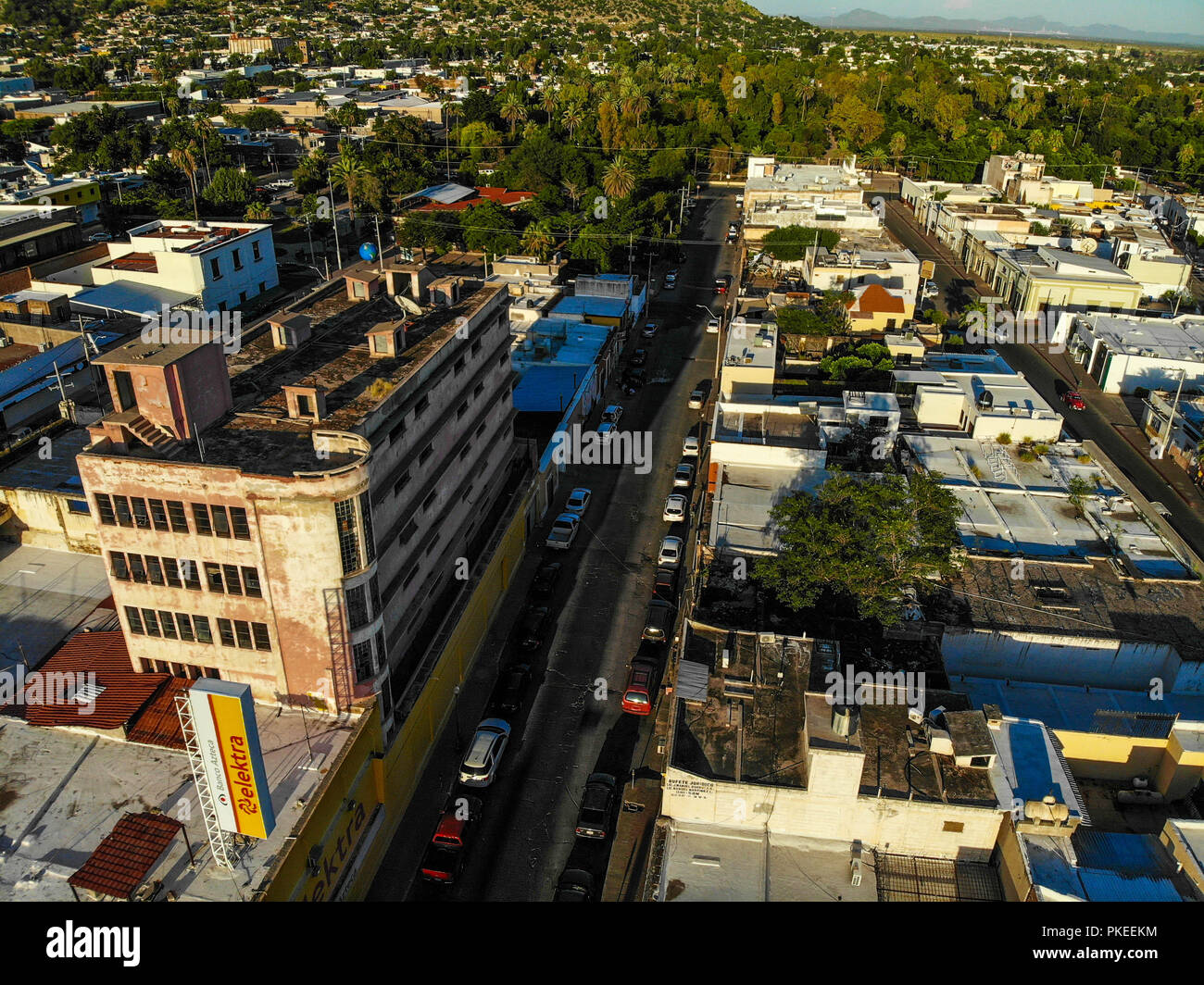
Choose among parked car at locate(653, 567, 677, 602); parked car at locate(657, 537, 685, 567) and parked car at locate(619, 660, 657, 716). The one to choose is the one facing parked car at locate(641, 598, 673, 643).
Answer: parked car at locate(619, 660, 657, 716)

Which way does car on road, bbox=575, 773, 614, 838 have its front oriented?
away from the camera

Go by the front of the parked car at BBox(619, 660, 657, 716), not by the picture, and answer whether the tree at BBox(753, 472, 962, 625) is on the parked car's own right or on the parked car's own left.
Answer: on the parked car's own right

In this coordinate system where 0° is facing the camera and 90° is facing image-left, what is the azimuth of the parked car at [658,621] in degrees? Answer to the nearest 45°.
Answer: approximately 180°

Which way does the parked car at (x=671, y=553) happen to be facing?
away from the camera

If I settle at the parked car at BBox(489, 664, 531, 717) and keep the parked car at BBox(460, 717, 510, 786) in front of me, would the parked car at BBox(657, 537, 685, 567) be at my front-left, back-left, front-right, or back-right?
back-left

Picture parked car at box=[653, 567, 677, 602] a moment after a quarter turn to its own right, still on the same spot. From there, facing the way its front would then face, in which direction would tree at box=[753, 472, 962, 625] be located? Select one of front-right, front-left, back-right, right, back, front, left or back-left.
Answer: front-right

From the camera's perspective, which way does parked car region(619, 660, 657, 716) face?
away from the camera

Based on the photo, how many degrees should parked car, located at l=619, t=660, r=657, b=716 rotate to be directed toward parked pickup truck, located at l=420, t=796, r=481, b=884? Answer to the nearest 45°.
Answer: approximately 135° to its left

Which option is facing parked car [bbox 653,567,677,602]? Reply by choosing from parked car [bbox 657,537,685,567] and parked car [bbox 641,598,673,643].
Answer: parked car [bbox 641,598,673,643]

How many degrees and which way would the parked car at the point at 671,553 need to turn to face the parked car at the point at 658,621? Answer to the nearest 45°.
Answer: approximately 180°

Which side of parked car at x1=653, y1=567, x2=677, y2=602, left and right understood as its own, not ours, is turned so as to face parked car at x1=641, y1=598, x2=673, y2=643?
back

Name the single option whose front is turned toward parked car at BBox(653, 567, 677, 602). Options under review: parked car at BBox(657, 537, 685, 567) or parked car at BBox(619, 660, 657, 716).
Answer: parked car at BBox(619, 660, 657, 716)

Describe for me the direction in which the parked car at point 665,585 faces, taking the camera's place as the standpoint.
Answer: facing away from the viewer
